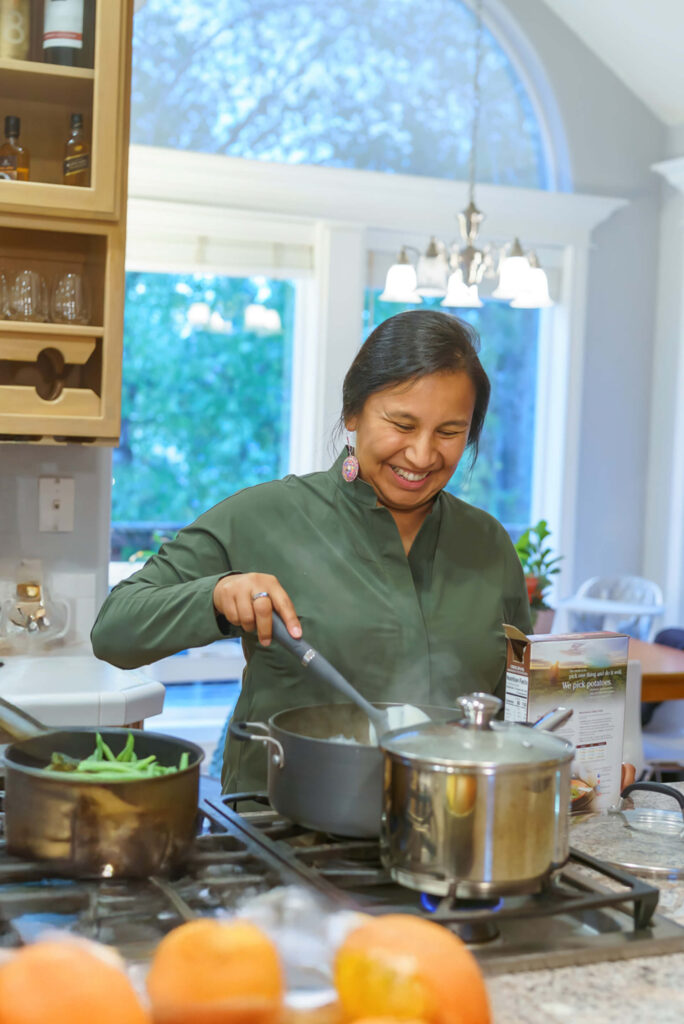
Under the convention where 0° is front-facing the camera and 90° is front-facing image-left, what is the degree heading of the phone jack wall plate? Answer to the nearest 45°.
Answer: approximately 0°

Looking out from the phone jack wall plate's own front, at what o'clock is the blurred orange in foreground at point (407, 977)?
The blurred orange in foreground is roughly at 12 o'clock from the phone jack wall plate.

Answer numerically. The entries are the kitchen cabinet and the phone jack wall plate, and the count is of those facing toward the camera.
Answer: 2

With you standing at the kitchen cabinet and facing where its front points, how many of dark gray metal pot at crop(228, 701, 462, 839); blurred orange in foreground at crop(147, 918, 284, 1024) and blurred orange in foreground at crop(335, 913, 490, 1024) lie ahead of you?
3

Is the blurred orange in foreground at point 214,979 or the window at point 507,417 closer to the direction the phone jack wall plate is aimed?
the blurred orange in foreground

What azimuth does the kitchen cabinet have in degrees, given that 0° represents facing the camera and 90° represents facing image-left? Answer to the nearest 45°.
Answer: approximately 0°

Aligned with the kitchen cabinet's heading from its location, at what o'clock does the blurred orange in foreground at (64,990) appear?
The blurred orange in foreground is roughly at 12 o'clock from the kitchen cabinet.

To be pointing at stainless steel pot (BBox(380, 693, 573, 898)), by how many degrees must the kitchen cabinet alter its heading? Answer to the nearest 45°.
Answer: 0° — it already faces it

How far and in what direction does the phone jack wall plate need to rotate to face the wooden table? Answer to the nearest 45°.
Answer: approximately 90° to its left

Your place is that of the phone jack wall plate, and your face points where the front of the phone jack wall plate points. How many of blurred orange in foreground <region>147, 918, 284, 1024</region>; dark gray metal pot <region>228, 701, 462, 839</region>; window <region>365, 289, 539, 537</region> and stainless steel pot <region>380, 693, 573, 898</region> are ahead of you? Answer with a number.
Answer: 3

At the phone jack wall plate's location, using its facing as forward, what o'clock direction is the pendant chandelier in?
The pendant chandelier is roughly at 8 o'clock from the phone jack wall plate.
